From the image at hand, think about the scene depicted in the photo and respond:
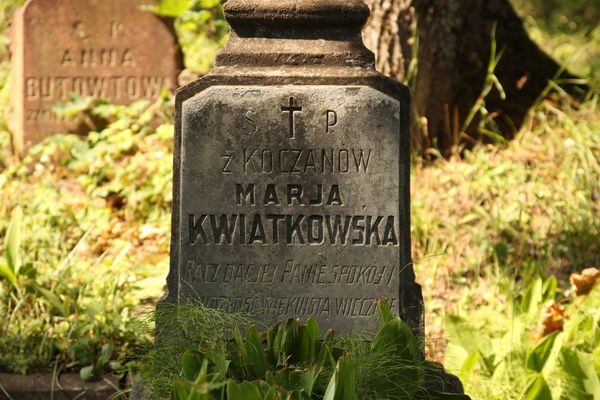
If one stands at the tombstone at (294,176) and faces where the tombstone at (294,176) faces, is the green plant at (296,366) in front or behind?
in front

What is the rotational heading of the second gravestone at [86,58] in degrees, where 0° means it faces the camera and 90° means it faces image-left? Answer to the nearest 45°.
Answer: approximately 0°

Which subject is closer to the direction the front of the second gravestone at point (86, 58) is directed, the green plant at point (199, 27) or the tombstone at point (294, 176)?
the tombstone

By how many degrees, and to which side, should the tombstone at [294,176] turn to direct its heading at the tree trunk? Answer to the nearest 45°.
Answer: approximately 180°

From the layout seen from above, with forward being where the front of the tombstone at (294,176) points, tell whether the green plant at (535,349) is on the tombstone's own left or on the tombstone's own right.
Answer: on the tombstone's own left

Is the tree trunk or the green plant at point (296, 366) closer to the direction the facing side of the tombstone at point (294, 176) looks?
the green plant

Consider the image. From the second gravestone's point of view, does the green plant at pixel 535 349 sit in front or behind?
in front

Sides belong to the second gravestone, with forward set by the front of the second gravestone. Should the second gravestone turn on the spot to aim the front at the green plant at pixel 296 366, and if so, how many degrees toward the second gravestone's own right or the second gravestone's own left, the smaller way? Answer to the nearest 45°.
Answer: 0° — it already faces it

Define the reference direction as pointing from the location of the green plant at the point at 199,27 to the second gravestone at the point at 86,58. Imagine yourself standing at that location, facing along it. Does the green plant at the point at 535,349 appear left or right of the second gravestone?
left

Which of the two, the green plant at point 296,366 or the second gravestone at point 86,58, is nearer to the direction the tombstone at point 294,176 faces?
the green plant

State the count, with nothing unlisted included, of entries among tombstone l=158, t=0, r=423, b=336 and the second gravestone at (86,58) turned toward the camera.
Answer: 2

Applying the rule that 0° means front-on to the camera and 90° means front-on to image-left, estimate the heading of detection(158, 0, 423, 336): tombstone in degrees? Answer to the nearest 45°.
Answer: approximately 0°

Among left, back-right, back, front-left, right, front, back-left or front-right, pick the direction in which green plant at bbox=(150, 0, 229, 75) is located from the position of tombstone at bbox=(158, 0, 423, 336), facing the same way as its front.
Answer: back

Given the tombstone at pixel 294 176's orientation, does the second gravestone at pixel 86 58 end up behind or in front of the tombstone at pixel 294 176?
behind
